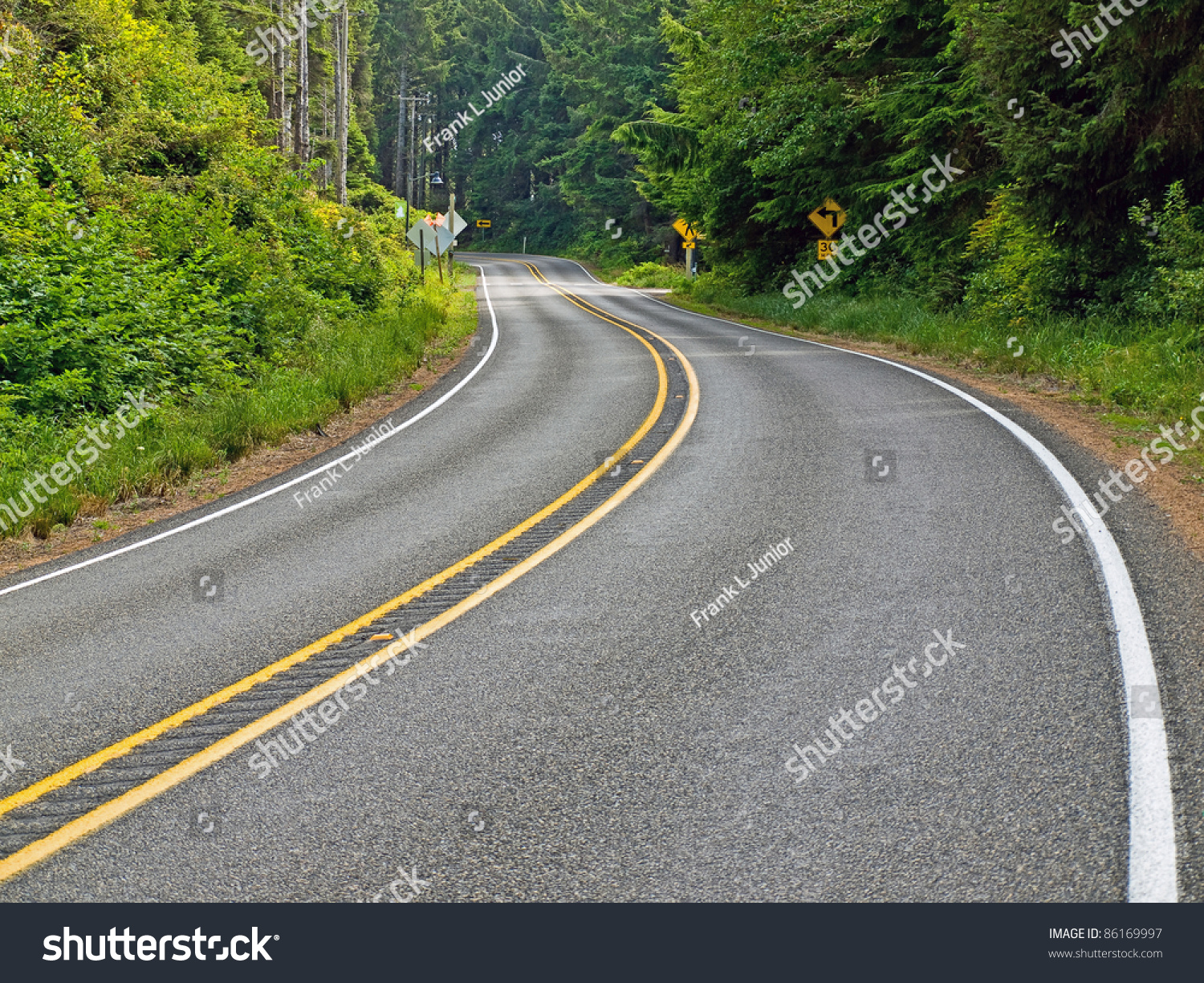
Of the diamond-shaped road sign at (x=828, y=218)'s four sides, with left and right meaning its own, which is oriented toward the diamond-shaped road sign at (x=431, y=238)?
right

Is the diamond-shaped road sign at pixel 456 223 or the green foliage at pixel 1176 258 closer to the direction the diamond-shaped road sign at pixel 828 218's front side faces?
the green foliage

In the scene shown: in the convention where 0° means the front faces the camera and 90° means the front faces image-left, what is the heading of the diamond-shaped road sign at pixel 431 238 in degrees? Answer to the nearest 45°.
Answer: approximately 180°

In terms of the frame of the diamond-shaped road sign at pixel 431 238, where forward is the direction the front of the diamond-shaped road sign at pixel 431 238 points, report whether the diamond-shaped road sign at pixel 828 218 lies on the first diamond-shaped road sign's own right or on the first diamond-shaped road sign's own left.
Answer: on the first diamond-shaped road sign's own right

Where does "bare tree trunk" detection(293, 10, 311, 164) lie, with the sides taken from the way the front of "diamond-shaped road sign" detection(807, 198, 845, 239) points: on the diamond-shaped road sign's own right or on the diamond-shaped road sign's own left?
on the diamond-shaped road sign's own right

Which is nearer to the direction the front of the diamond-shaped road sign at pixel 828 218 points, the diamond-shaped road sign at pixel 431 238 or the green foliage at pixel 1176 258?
the green foliage

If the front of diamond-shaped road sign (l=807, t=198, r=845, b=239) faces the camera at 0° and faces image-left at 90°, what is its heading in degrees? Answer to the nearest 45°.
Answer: approximately 0°

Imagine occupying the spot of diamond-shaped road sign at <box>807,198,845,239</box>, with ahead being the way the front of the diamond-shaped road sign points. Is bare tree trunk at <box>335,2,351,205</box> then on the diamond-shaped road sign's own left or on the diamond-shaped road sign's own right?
on the diamond-shaped road sign's own right
